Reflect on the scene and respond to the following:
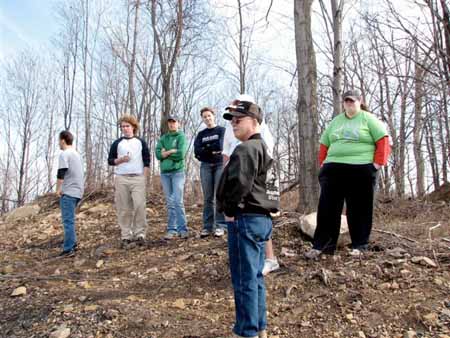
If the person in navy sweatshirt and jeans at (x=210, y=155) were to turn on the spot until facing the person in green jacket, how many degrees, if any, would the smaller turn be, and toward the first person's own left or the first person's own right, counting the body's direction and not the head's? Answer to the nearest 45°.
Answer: approximately 135° to the first person's own right

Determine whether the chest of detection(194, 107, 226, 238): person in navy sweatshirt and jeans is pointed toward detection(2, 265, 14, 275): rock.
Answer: no

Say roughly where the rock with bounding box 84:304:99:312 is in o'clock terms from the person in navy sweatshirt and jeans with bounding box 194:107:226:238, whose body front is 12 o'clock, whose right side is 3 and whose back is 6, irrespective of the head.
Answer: The rock is roughly at 1 o'clock from the person in navy sweatshirt and jeans.

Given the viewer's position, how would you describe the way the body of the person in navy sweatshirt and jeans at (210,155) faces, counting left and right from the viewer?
facing the viewer

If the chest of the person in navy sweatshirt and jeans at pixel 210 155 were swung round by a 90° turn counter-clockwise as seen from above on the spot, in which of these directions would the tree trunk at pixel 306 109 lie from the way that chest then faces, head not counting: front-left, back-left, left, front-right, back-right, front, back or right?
front

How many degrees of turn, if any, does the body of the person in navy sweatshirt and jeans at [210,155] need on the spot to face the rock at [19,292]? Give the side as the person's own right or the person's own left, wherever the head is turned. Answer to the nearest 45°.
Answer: approximately 45° to the person's own right

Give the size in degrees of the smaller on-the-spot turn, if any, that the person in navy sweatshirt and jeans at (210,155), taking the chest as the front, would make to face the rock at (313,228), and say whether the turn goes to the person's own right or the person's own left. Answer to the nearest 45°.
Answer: approximately 45° to the person's own left

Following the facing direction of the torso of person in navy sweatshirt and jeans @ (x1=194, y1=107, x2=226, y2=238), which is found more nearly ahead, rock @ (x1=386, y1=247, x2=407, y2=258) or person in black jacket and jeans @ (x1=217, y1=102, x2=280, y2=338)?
the person in black jacket and jeans

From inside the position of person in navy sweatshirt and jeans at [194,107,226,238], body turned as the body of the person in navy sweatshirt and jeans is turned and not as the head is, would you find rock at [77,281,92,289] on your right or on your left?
on your right

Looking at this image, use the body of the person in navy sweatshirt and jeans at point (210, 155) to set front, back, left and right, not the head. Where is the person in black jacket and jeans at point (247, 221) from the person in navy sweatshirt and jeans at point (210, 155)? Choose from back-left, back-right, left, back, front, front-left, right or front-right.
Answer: front

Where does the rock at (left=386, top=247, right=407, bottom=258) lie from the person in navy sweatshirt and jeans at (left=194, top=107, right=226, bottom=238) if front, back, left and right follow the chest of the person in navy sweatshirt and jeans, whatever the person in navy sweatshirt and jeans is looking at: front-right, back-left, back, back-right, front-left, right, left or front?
front-left

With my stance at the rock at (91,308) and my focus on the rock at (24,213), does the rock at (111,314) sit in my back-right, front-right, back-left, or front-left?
back-right

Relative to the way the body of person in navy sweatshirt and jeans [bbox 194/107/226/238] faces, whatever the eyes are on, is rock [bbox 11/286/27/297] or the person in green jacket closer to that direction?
the rock

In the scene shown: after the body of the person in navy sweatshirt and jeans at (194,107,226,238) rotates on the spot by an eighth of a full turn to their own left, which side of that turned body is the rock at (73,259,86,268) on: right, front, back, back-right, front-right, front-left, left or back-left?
back-right

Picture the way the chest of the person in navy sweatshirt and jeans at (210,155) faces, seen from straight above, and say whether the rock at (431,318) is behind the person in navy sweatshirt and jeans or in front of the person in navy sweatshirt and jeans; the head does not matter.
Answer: in front

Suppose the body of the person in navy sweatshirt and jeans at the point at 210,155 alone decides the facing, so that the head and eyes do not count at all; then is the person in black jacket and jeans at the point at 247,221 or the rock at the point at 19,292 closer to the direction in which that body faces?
the person in black jacket and jeans

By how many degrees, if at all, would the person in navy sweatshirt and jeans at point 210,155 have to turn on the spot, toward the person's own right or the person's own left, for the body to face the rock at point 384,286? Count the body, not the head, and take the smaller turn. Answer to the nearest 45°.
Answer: approximately 45° to the person's own left

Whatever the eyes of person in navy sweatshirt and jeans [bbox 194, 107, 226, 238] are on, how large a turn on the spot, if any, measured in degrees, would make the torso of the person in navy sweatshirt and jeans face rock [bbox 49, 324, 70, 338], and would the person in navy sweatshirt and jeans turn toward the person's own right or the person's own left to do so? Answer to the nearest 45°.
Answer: approximately 45° to the person's own right

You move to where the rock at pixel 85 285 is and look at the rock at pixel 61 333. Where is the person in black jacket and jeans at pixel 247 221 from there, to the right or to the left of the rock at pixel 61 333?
left

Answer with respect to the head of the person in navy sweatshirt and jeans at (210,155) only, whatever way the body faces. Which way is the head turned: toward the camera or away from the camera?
toward the camera

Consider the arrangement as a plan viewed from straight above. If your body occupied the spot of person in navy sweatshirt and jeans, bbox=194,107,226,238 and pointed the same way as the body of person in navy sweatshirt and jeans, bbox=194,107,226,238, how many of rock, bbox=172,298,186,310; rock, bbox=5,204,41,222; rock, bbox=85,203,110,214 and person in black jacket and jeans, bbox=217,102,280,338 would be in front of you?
2
